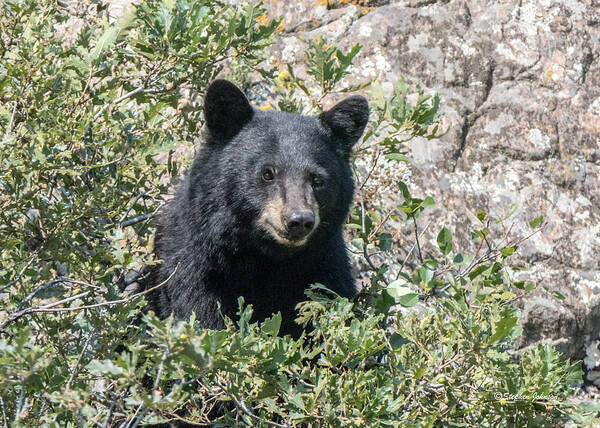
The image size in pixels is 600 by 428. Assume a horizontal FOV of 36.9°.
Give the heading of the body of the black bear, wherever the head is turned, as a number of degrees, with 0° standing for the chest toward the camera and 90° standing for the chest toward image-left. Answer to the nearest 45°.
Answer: approximately 315°
